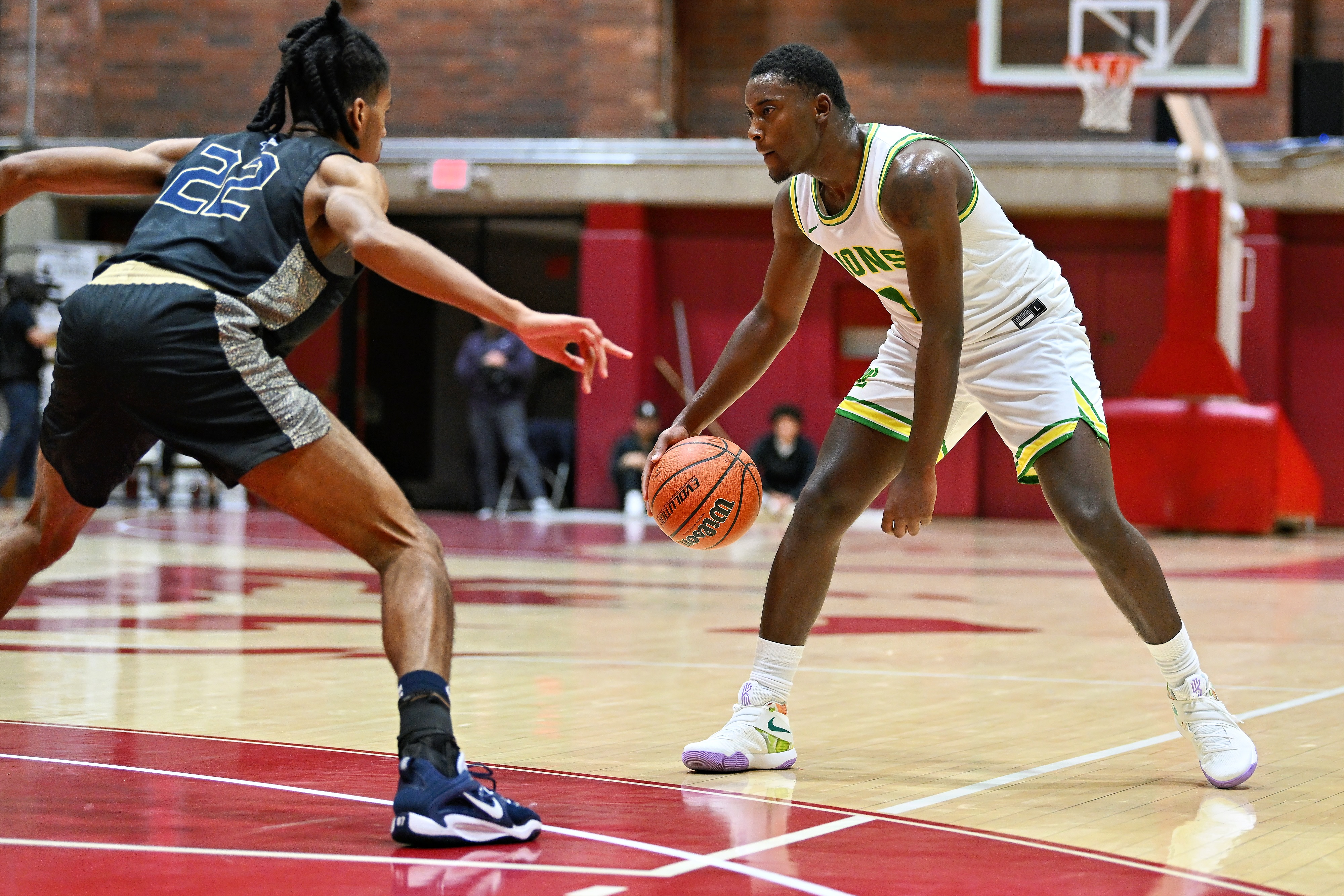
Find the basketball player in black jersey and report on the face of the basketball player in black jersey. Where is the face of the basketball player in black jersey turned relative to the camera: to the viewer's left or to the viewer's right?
to the viewer's right

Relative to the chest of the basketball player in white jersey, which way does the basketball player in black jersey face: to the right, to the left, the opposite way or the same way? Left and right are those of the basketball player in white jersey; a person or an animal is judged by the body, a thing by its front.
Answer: the opposite way

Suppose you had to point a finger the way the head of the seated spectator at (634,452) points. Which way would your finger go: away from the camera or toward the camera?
toward the camera

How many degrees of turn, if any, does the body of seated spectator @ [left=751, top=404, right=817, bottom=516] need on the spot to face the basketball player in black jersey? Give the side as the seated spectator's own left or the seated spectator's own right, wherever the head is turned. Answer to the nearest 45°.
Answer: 0° — they already face them

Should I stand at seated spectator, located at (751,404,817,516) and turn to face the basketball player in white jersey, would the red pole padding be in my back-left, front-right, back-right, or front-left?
front-left

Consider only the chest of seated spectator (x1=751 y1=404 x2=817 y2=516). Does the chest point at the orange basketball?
yes

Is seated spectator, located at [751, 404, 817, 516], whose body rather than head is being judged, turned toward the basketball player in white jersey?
yes

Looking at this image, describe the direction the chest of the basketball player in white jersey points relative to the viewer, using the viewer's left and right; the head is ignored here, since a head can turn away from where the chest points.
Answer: facing the viewer and to the left of the viewer

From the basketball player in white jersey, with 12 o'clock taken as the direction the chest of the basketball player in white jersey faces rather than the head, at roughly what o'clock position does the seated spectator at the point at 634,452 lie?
The seated spectator is roughly at 4 o'clock from the basketball player in white jersey.

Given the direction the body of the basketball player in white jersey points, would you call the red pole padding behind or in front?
behind

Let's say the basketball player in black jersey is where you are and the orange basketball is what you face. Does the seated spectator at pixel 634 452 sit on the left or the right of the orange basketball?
left

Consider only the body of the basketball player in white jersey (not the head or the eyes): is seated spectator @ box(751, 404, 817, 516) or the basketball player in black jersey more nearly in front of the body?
the basketball player in black jersey

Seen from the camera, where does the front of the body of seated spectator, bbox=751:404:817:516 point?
toward the camera

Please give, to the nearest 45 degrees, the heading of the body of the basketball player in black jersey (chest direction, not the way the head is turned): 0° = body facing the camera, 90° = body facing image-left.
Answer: approximately 225°
